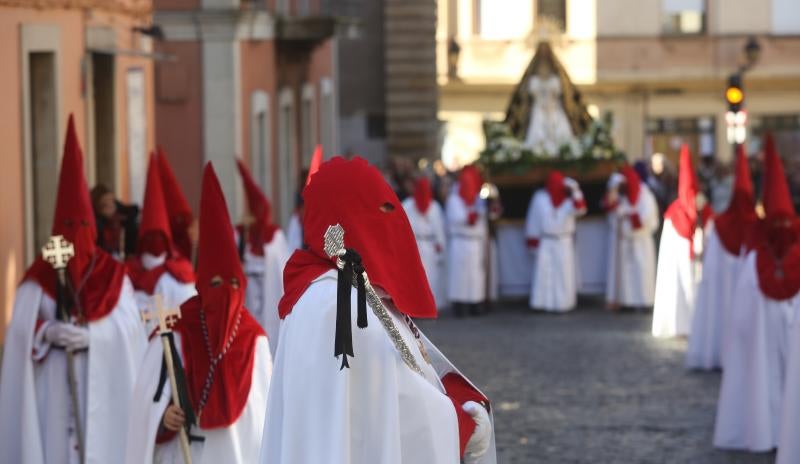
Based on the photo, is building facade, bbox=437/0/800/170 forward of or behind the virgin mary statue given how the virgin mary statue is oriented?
behind

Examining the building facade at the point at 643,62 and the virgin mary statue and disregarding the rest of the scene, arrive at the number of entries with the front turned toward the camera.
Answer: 2

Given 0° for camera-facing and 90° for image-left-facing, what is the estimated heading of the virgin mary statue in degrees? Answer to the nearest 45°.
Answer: approximately 0°

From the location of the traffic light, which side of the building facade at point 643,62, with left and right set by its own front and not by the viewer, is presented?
front

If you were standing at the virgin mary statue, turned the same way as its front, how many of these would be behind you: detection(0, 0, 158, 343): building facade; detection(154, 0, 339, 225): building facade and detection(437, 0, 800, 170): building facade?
1

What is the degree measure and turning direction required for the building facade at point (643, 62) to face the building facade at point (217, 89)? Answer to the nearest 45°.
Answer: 0° — it already faces it

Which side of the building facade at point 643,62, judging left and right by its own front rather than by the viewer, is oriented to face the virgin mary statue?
front

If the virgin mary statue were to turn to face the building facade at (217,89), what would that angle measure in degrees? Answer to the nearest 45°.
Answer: approximately 45° to its right
